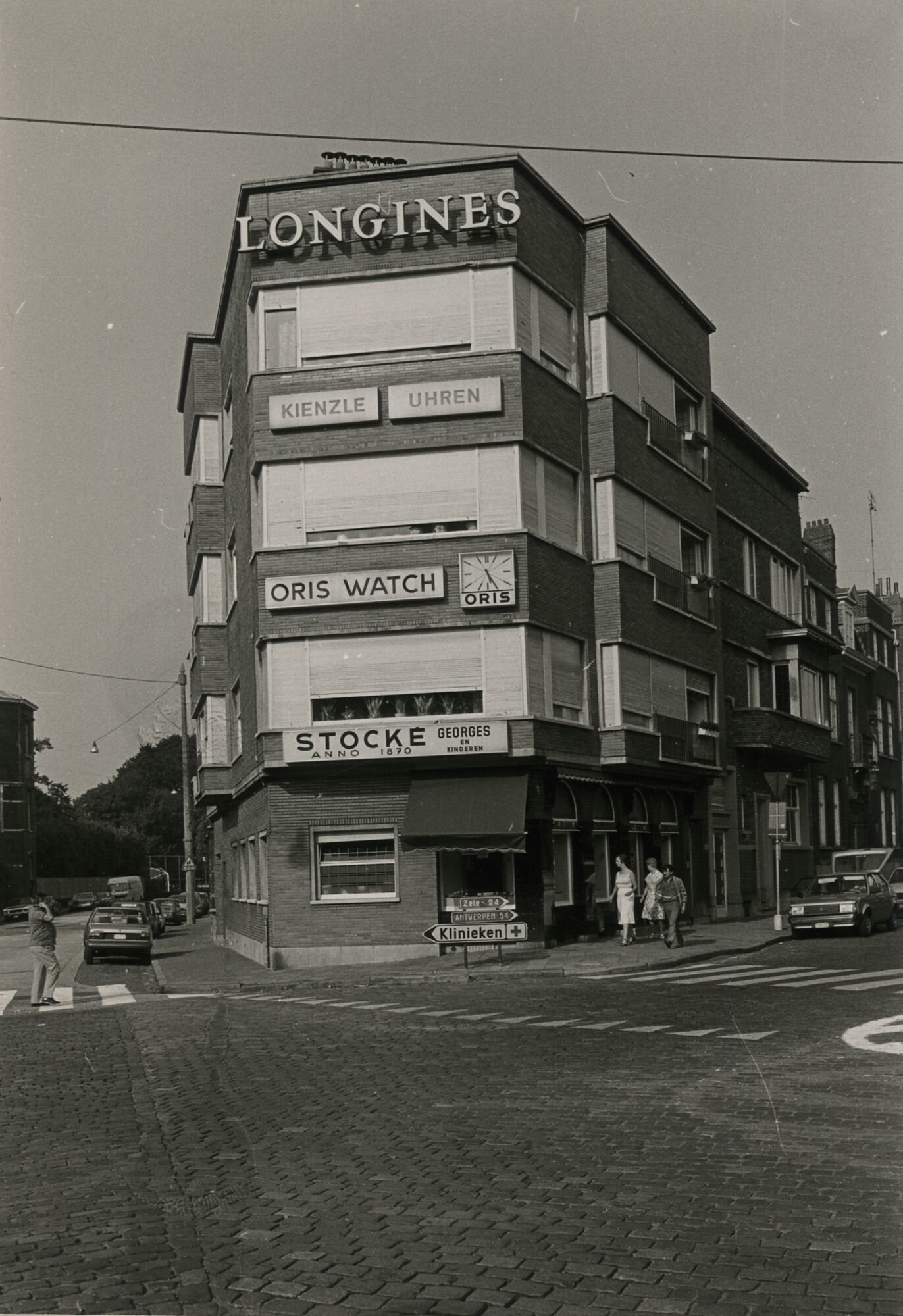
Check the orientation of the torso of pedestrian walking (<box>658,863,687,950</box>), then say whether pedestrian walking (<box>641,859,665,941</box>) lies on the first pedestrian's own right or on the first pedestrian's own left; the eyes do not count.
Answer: on the first pedestrian's own right

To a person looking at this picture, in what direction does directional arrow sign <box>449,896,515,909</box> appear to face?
facing the viewer

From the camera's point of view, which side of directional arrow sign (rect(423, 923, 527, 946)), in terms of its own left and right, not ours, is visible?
front

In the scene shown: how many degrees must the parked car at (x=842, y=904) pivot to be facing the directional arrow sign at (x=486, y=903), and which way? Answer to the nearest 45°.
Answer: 0° — it already faces it

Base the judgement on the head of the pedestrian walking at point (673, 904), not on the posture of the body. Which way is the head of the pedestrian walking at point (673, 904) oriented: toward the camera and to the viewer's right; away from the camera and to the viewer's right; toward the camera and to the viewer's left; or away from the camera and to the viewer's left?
toward the camera and to the viewer's left

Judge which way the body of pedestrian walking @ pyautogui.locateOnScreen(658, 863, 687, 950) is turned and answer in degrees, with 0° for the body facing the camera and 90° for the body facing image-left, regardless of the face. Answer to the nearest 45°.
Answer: approximately 45°

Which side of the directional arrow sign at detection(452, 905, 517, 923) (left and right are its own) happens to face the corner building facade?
back

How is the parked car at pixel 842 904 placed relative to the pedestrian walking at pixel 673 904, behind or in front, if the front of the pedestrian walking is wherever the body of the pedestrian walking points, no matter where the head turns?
behind
